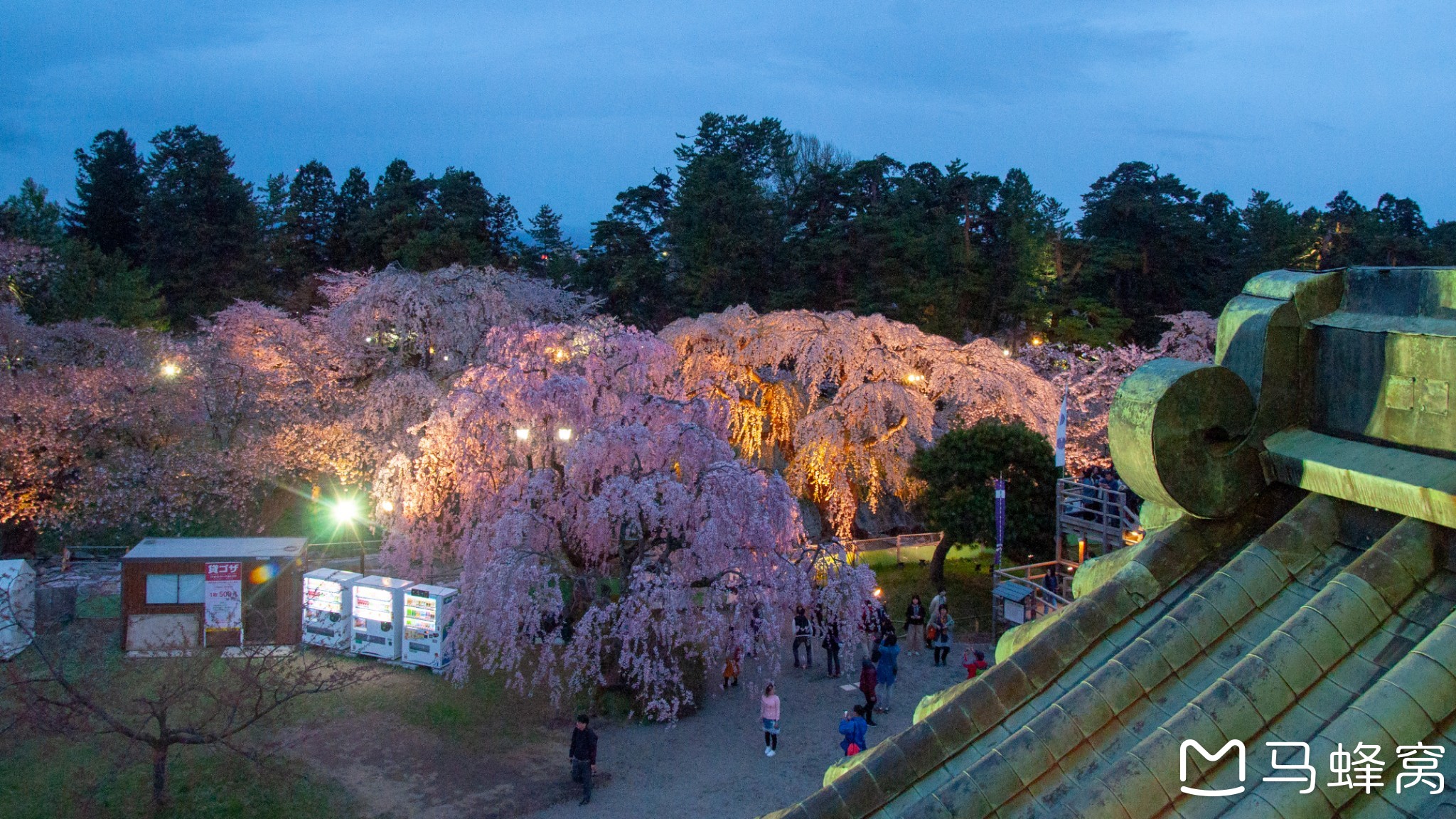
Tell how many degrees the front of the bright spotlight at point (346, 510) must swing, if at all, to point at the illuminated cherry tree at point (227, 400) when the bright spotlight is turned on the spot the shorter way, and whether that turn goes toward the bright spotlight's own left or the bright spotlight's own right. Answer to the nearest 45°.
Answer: approximately 135° to the bright spotlight's own right

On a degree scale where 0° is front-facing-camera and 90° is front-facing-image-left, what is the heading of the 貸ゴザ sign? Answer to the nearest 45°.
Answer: approximately 0°

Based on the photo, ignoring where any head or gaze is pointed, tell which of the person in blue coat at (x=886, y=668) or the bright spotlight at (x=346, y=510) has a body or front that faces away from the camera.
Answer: the person in blue coat

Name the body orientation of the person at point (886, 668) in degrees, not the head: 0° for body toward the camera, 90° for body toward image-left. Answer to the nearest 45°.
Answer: approximately 180°

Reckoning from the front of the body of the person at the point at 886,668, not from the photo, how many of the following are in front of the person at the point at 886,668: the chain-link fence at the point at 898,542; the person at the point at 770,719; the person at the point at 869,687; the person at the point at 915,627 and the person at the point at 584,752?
2

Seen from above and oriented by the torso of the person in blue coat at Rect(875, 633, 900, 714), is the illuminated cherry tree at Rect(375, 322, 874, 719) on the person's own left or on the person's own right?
on the person's own left

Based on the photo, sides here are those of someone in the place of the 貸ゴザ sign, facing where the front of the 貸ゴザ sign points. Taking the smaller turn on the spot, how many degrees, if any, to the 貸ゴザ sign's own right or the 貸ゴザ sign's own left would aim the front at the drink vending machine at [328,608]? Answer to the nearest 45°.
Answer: approximately 90° to the 貸ゴザ sign's own left

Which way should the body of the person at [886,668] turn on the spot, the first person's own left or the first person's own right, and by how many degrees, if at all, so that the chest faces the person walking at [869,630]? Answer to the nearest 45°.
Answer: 0° — they already face them

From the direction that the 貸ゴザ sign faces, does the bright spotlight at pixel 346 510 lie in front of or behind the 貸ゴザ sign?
behind

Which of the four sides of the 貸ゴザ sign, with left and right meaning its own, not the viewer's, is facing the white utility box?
right
